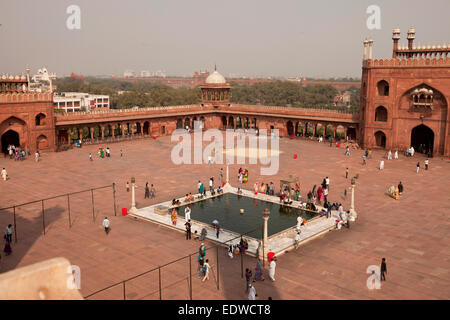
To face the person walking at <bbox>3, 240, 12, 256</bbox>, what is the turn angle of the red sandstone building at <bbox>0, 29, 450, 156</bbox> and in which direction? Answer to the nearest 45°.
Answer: approximately 45° to its right

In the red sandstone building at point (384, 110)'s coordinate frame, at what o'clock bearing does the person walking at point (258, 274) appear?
The person walking is roughly at 1 o'clock from the red sandstone building.

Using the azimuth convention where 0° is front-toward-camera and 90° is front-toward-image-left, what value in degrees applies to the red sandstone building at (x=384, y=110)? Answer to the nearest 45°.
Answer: approximately 0°

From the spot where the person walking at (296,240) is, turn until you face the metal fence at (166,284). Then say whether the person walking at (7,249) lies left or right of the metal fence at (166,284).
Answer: right

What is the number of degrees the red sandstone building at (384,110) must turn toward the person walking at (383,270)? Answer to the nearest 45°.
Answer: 0° — it already faces them
